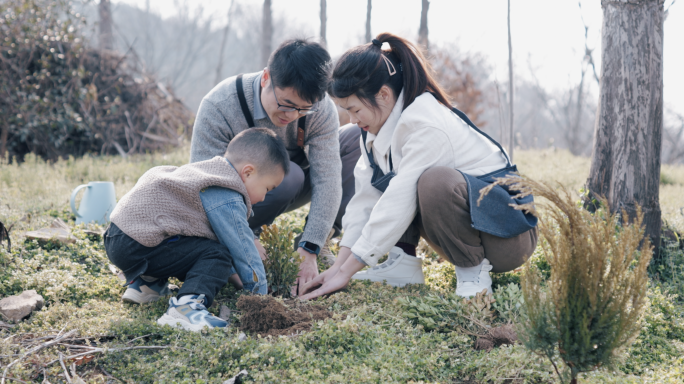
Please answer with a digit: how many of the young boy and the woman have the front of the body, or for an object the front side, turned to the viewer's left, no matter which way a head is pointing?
1

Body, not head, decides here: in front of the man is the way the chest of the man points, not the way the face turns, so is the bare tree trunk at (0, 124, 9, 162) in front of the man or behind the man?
behind

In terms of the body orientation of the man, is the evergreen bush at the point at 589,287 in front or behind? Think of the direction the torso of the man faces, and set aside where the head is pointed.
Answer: in front

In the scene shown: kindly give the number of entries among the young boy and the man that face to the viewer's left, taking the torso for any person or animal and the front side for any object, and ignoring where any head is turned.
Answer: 0

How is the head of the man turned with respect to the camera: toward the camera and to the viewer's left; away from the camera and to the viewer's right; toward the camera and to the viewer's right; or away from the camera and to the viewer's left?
toward the camera and to the viewer's right

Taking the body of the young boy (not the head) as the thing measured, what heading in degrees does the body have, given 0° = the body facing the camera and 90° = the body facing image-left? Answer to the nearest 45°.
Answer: approximately 270°

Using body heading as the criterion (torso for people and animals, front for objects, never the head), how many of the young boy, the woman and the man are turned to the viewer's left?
1

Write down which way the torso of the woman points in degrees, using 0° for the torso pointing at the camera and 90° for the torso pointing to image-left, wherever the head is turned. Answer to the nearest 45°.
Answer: approximately 90°

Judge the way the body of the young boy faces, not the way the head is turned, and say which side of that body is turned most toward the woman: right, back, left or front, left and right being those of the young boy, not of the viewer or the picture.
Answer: front

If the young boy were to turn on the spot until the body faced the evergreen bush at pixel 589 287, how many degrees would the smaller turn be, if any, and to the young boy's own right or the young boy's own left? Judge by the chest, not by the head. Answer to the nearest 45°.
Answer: approximately 45° to the young boy's own right

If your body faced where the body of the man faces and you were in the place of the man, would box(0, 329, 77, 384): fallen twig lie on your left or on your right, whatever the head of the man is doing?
on your right

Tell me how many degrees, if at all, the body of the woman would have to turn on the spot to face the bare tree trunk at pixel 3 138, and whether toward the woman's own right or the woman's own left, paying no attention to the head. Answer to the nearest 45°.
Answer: approximately 45° to the woman's own right

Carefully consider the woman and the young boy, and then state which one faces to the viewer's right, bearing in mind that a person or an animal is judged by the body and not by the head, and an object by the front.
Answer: the young boy

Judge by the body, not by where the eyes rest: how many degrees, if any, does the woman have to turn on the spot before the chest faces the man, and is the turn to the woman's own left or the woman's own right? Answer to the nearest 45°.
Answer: approximately 45° to the woman's own right
